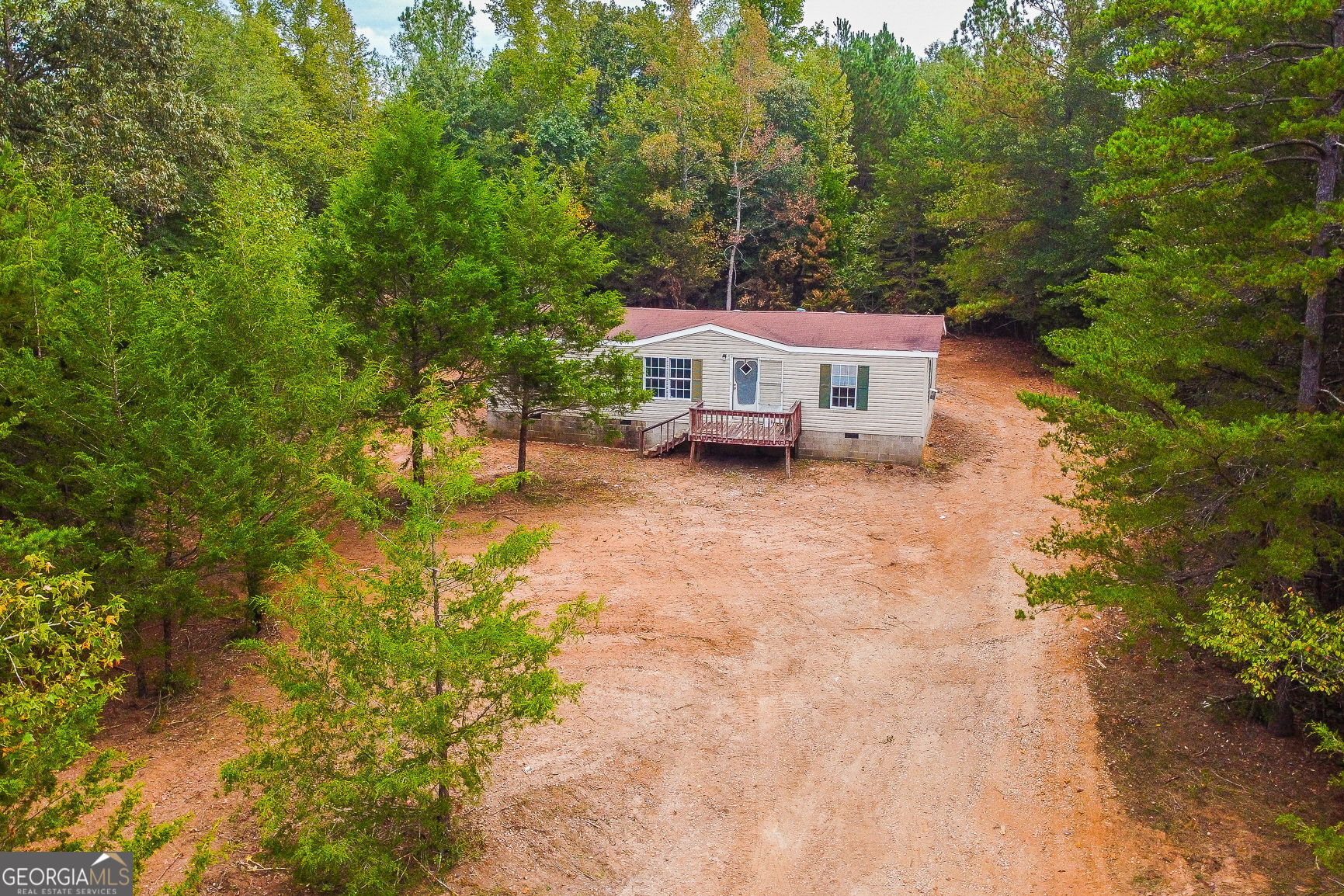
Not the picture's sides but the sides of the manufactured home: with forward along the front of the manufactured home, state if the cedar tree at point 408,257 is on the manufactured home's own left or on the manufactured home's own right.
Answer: on the manufactured home's own right

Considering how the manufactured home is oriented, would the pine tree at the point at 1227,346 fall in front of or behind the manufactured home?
in front

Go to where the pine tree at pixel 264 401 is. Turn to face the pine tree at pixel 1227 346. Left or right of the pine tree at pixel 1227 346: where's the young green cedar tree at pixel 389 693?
right

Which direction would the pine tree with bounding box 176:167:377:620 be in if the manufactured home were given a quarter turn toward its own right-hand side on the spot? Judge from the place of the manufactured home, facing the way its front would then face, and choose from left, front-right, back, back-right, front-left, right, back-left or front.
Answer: front-left

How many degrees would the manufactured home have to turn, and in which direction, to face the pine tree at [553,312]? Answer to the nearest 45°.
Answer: approximately 45° to its right

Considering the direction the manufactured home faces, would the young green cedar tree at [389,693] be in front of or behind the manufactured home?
in front

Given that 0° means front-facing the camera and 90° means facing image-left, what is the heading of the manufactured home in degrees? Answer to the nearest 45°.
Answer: approximately 0°
